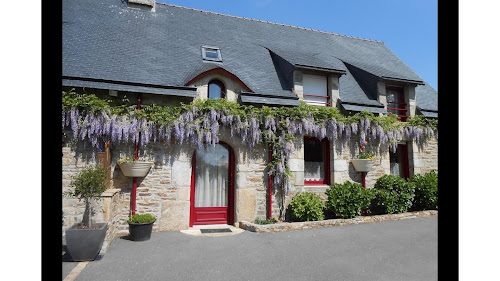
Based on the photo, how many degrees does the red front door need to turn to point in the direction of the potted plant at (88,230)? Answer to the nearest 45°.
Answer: approximately 45° to its right

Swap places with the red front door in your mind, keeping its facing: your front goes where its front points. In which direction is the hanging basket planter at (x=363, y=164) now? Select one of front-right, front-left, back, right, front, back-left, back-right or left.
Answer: left

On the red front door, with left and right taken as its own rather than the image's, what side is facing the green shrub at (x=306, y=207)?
left

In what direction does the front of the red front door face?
toward the camera

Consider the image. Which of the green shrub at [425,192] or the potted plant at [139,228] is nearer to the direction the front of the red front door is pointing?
the potted plant

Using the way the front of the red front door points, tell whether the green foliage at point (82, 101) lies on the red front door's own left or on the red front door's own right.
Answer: on the red front door's own right

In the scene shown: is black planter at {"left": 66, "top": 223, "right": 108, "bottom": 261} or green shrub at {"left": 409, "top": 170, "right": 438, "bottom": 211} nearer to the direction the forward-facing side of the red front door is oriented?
the black planter

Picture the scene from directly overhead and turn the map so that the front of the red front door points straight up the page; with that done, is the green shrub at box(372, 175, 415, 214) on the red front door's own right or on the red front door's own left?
on the red front door's own left

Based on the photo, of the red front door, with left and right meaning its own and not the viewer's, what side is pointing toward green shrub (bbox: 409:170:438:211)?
left

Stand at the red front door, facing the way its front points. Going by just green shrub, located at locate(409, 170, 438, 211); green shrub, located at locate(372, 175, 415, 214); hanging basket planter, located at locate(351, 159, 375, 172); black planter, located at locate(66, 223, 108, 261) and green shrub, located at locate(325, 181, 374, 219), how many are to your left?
4

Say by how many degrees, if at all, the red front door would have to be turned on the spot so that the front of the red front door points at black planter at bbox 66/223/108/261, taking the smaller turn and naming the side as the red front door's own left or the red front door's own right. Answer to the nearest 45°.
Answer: approximately 45° to the red front door's own right

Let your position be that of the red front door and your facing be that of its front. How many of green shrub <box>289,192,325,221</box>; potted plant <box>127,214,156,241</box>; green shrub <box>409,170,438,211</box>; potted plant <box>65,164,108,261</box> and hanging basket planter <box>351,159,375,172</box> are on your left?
3

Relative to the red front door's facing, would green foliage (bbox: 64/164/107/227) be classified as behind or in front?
in front

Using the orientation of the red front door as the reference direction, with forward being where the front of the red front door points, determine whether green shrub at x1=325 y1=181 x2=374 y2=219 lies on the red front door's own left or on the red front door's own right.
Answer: on the red front door's own left
